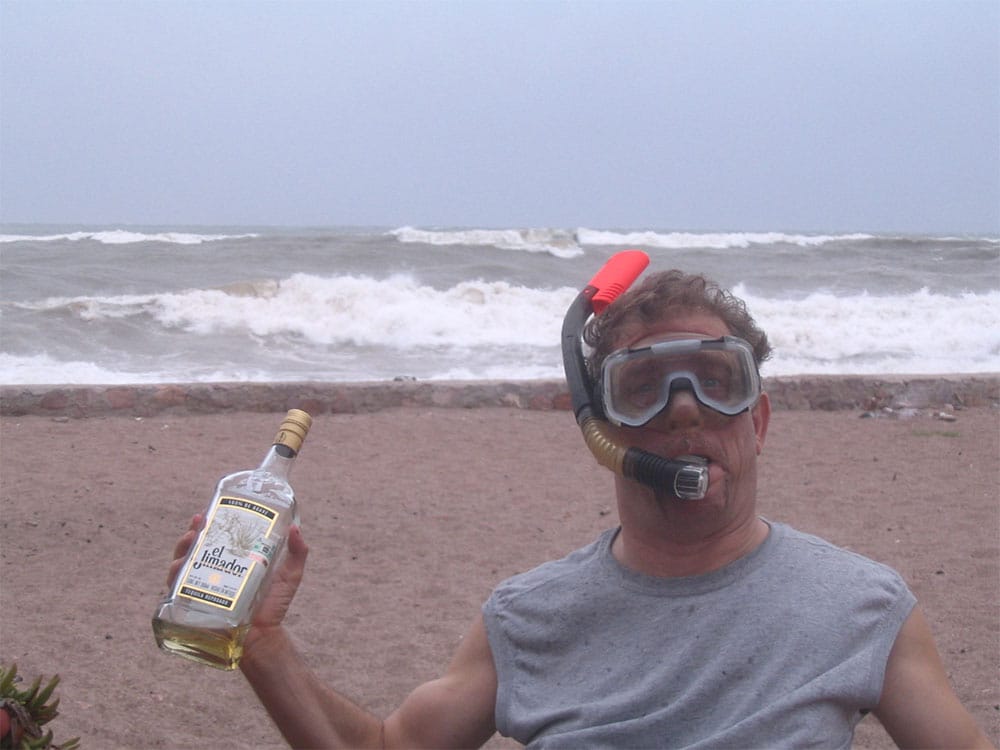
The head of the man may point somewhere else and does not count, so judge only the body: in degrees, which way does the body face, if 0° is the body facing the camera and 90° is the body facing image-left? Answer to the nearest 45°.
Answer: approximately 0°
